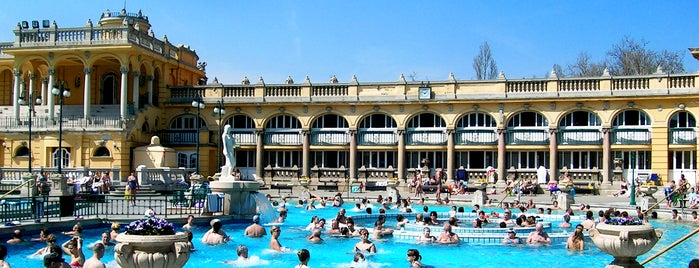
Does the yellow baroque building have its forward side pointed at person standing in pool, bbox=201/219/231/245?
yes

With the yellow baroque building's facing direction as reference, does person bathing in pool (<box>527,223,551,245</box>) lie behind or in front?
in front

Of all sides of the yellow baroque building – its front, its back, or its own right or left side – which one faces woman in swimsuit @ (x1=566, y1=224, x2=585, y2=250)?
front

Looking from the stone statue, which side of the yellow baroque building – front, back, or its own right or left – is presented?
front

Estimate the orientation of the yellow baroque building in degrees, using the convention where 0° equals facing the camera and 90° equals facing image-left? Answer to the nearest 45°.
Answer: approximately 0°

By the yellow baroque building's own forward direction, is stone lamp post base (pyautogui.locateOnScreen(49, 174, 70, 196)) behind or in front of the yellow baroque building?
in front

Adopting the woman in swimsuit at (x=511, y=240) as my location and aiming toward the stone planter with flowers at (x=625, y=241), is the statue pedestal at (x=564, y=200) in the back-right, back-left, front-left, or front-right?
back-left

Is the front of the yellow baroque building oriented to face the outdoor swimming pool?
yes

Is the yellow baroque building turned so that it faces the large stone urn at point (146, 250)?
yes
